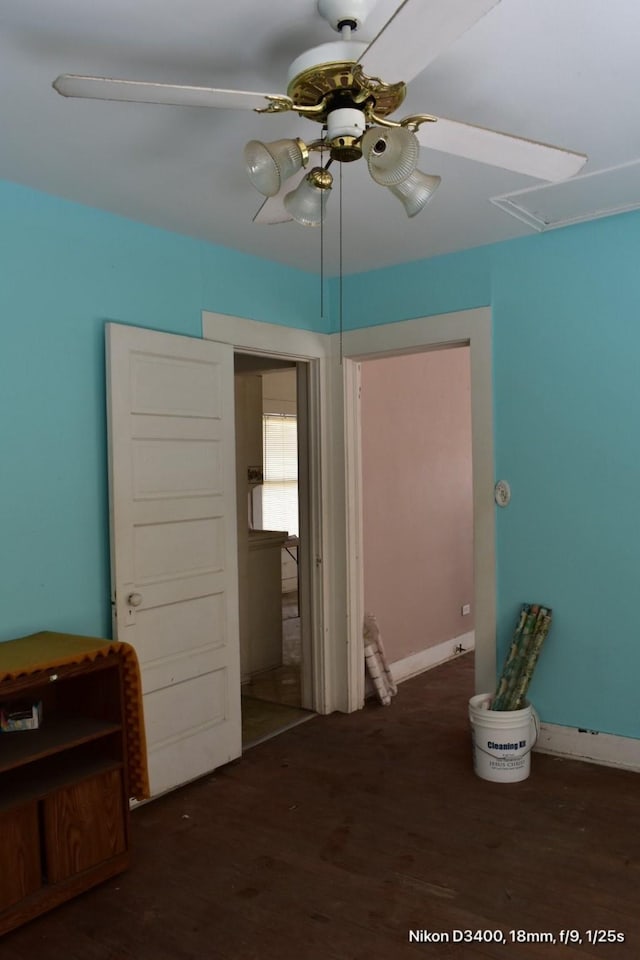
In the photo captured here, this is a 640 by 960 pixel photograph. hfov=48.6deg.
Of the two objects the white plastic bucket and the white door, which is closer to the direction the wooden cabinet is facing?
the white plastic bucket

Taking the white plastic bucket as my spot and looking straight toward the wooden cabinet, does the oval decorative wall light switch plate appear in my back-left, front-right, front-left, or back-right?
back-right

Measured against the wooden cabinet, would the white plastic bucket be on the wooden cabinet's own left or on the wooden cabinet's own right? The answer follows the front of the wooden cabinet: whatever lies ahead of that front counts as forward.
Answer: on the wooden cabinet's own left

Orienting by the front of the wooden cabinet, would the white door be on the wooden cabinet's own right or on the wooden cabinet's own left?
on the wooden cabinet's own left

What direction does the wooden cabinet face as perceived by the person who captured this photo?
facing the viewer and to the right of the viewer

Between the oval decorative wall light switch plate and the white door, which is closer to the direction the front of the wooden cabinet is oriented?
the oval decorative wall light switch plate

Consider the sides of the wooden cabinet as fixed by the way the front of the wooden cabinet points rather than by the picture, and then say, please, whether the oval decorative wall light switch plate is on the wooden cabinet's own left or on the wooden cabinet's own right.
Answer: on the wooden cabinet's own left
